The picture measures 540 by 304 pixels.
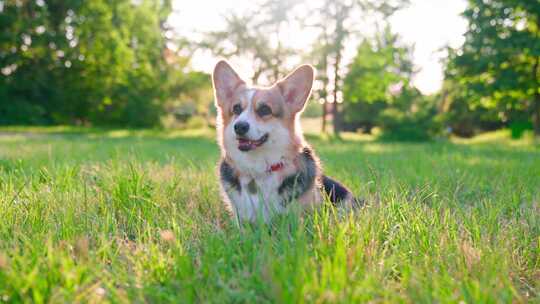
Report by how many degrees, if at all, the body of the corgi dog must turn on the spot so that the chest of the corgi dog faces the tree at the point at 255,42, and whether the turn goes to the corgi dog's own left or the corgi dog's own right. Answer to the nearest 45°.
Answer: approximately 135° to the corgi dog's own right

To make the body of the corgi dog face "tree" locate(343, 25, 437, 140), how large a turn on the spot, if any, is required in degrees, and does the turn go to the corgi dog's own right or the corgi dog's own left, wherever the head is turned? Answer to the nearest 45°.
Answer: approximately 135° to the corgi dog's own right

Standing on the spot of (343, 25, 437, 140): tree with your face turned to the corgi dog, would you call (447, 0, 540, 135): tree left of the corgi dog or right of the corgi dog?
left

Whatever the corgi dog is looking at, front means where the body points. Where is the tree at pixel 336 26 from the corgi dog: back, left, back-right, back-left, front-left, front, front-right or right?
back-right

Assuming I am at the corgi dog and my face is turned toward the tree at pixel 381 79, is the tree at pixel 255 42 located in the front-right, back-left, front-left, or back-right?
front-left

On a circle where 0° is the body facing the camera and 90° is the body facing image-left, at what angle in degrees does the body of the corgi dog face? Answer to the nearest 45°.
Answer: approximately 45°

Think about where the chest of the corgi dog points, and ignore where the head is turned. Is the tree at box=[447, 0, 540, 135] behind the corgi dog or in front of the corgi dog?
behind
